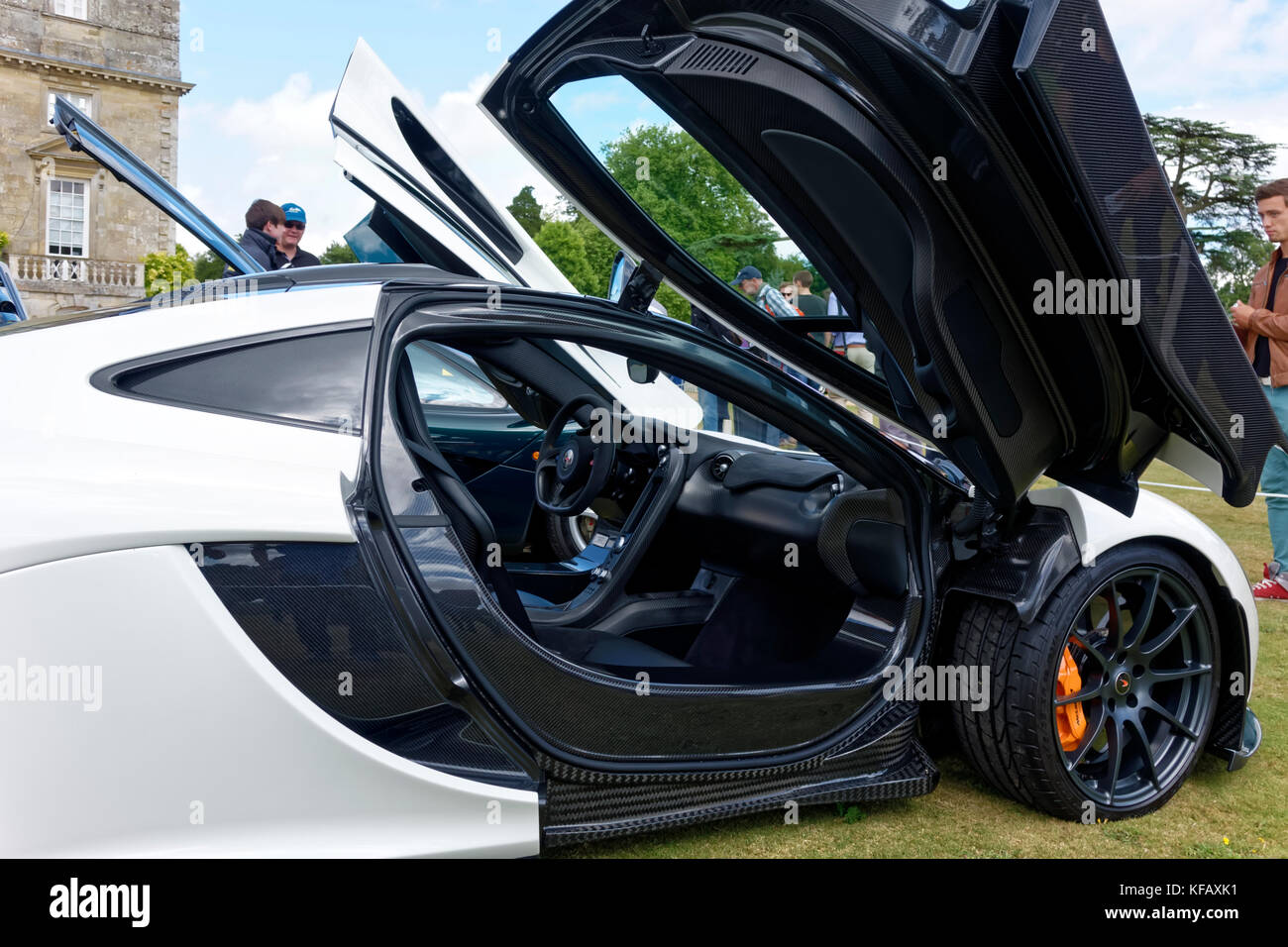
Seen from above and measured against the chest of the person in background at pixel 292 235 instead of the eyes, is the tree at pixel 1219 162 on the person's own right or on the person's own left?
on the person's own left

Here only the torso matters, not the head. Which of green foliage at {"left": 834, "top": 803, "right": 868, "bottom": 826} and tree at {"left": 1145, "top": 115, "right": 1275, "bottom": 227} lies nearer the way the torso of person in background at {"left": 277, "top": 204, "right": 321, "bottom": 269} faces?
the green foliage

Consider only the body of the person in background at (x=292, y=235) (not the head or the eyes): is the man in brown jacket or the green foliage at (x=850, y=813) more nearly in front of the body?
the green foliage

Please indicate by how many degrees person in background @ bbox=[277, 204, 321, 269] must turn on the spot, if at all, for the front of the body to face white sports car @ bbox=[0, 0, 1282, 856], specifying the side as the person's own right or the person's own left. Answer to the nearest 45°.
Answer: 0° — they already face it

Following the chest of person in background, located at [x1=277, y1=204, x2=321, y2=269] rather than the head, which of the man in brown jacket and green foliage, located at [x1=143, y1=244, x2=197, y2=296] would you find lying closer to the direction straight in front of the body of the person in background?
the man in brown jacket

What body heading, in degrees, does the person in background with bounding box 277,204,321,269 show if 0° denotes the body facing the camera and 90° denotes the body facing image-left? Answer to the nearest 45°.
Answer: approximately 0°

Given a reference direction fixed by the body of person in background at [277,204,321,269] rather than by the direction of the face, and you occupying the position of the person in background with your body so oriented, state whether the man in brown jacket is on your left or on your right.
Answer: on your left
